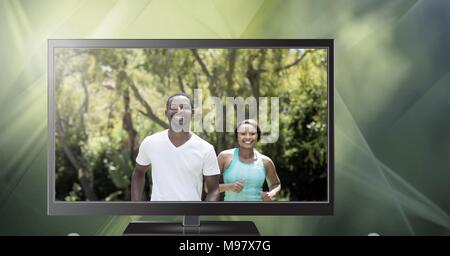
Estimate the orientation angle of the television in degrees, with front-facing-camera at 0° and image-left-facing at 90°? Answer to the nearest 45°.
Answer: approximately 0°
